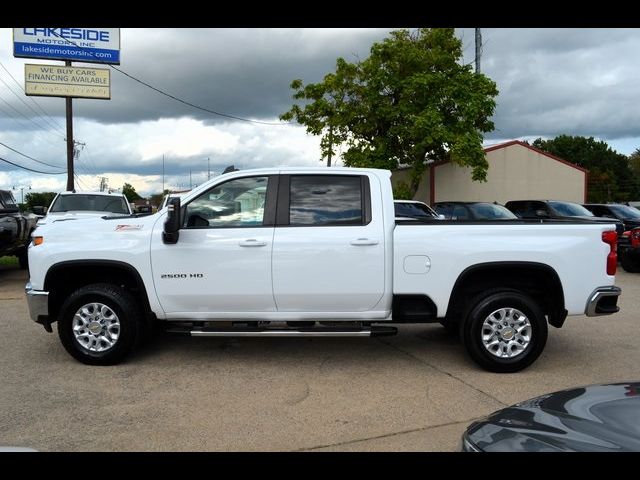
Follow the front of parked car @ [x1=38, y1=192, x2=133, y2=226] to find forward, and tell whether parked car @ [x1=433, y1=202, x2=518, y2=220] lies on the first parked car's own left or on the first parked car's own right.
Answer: on the first parked car's own left

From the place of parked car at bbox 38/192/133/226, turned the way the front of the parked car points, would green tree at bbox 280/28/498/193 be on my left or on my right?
on my left

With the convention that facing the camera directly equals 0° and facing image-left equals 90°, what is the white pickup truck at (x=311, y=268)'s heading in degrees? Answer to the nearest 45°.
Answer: approximately 90°

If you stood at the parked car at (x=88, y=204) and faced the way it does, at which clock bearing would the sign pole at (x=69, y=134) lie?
The sign pole is roughly at 6 o'clock from the parked car.

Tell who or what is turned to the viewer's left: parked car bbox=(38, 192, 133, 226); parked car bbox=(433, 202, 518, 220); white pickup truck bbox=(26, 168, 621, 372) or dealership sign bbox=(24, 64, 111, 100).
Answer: the white pickup truck

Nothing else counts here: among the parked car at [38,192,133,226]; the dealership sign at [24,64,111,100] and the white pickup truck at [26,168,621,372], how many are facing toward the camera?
2

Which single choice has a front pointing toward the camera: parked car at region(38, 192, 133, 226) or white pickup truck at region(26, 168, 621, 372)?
the parked car

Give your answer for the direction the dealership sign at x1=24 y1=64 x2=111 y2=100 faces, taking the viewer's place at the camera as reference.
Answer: facing the viewer

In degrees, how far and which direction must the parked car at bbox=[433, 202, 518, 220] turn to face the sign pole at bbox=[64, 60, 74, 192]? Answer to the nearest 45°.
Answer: approximately 135° to its right

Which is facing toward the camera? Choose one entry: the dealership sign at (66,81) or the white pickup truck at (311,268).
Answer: the dealership sign

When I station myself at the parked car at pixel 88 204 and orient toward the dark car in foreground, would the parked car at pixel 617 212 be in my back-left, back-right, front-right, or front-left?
front-left

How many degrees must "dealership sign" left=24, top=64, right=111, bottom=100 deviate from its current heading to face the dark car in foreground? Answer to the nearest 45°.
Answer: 0° — it already faces it

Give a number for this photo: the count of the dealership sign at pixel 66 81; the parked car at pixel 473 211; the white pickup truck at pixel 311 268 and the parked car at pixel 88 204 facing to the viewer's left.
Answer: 1

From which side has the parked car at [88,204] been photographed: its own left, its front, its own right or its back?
front

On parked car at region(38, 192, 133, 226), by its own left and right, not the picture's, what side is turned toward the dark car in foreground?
front

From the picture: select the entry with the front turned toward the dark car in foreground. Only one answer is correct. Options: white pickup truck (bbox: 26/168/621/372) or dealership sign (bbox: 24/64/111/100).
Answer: the dealership sign
